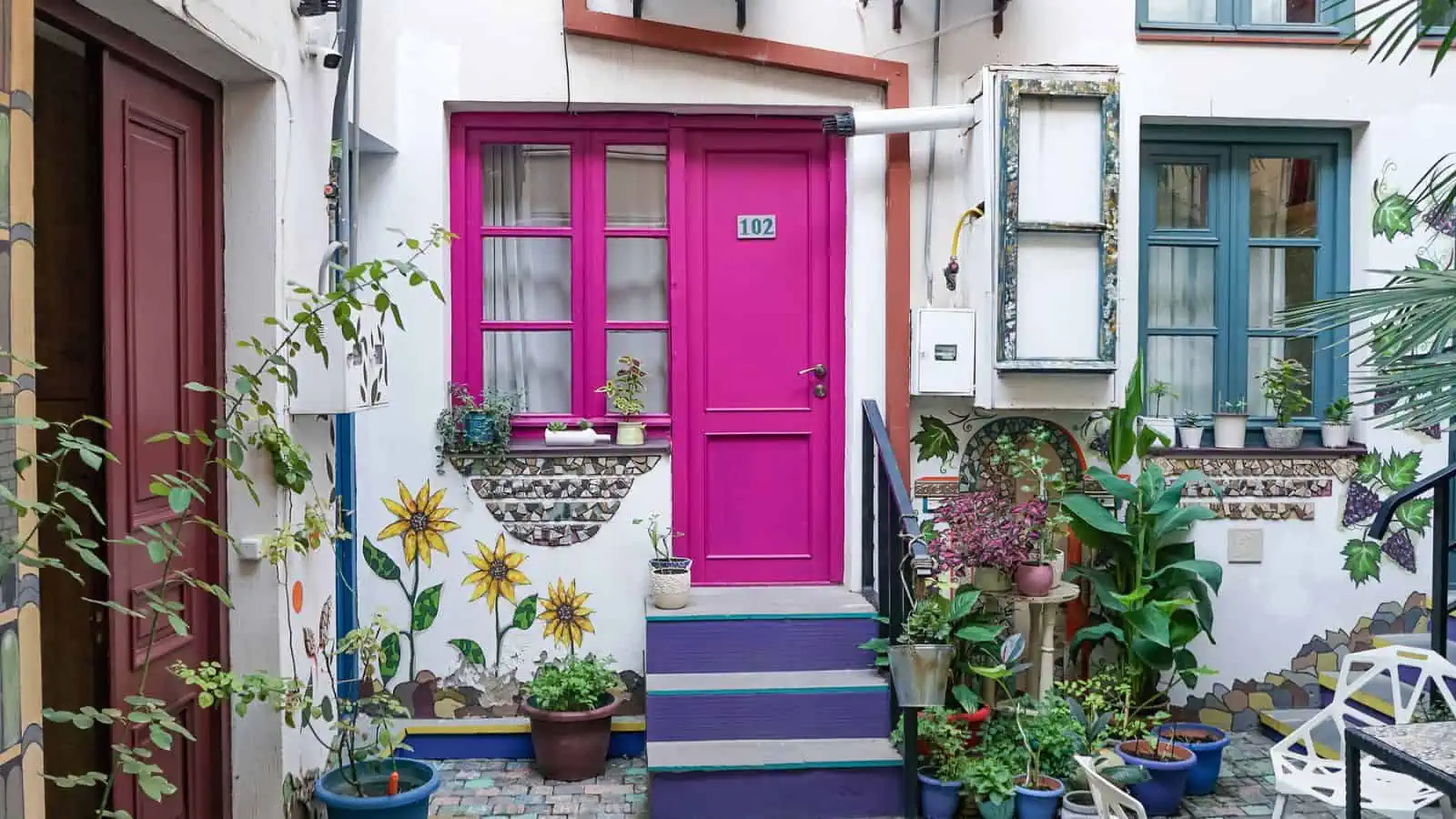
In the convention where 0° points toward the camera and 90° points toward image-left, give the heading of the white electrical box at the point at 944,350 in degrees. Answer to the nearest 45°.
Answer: approximately 0°
